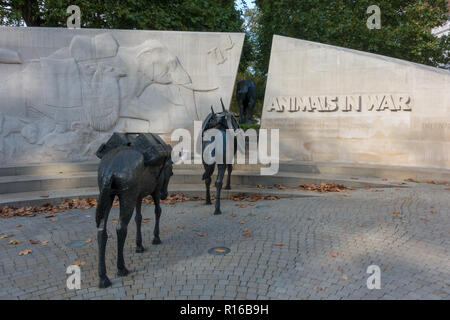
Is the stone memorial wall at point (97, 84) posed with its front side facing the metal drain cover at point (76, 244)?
yes

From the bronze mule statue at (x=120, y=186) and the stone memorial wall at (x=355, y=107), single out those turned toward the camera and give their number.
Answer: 1

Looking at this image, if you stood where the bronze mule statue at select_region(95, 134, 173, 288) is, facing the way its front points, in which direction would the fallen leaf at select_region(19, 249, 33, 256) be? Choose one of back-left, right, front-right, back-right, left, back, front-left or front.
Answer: left

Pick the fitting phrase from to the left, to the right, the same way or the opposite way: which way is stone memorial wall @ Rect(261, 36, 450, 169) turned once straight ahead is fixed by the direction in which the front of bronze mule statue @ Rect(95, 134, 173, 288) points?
the opposite way

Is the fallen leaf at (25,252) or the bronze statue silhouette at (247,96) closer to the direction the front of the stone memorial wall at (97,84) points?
the fallen leaf

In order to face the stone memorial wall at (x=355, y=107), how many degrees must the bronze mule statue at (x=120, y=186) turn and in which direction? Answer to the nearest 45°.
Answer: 0° — it already faces it

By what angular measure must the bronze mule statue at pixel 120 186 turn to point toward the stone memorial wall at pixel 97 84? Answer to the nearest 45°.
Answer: approximately 45° to its left

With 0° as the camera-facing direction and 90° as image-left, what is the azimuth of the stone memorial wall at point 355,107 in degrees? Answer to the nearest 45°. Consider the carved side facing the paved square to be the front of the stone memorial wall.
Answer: approximately 0°

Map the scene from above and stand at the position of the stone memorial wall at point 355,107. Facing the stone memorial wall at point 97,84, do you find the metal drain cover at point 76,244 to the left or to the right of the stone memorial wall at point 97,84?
left

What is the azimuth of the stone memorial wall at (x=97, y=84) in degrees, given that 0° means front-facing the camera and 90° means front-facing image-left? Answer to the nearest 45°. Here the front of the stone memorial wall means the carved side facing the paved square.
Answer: approximately 0°
